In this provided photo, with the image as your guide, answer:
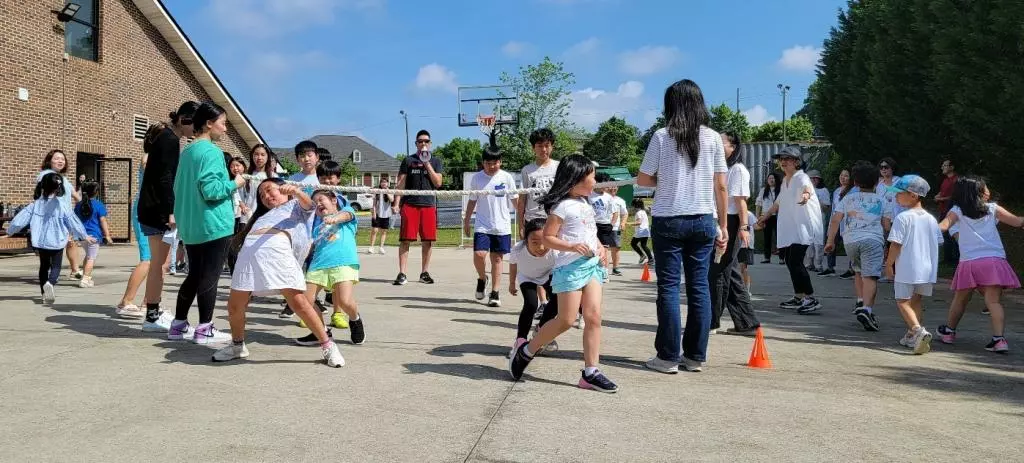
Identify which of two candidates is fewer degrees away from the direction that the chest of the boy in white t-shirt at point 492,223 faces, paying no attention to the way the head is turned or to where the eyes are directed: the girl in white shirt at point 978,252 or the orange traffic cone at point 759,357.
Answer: the orange traffic cone

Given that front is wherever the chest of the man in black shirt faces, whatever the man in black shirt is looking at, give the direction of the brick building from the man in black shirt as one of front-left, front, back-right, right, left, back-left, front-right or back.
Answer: back-right

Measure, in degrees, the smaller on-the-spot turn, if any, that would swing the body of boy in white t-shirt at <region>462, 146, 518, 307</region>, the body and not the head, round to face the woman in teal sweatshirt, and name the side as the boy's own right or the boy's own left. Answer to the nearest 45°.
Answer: approximately 45° to the boy's own right

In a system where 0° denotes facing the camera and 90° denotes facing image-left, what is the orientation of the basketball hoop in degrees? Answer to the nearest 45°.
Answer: approximately 0°

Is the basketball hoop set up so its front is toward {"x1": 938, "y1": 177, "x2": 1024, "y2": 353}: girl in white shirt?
yes

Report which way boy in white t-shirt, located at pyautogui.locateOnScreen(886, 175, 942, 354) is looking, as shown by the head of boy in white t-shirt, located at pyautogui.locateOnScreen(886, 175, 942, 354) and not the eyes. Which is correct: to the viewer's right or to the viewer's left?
to the viewer's left

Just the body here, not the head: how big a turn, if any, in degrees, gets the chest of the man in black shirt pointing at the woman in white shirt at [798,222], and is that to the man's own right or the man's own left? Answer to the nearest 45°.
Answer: approximately 45° to the man's own left

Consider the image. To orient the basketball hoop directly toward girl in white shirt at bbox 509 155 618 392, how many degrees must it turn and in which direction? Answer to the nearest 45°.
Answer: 0° — it already faces them

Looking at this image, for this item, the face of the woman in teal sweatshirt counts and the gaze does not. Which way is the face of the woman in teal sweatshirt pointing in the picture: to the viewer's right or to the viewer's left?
to the viewer's right

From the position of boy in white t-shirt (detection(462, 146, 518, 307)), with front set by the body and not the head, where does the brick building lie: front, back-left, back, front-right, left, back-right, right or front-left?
back-right

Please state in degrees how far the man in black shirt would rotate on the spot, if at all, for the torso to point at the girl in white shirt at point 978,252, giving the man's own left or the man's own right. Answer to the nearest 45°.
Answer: approximately 45° to the man's own left

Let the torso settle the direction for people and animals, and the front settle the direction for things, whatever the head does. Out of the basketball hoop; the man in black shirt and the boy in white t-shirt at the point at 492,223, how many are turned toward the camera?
3

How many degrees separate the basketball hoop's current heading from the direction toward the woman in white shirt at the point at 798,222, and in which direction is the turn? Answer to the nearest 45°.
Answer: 0° — it already faces them

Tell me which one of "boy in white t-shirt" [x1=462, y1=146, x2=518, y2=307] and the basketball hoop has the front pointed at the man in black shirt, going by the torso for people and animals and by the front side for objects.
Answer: the basketball hoop

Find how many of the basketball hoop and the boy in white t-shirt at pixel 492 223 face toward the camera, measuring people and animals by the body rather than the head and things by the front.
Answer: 2

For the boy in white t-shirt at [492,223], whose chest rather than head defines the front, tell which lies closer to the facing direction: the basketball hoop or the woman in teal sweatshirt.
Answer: the woman in teal sweatshirt
